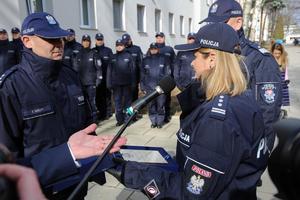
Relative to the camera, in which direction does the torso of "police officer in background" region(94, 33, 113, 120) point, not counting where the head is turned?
toward the camera

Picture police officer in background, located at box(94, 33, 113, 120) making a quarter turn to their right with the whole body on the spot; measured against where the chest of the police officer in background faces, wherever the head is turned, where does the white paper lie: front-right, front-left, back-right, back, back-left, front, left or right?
left

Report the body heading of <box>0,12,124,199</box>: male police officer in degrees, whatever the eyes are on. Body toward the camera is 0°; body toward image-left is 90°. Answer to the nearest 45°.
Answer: approximately 315°

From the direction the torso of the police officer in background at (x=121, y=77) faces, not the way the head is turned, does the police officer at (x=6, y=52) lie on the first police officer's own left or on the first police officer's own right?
on the first police officer's own right

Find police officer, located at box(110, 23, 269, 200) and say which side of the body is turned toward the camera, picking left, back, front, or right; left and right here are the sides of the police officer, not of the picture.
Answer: left

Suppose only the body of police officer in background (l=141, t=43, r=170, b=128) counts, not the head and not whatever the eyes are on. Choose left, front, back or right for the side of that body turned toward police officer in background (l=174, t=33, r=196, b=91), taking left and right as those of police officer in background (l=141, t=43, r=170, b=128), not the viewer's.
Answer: left

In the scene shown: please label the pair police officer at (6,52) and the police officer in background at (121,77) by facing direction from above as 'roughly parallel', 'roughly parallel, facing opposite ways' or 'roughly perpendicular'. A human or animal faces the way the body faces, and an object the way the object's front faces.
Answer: roughly parallel

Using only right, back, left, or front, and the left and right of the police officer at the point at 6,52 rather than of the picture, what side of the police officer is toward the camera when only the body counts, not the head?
front

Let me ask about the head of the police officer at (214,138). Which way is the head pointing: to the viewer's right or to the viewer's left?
to the viewer's left

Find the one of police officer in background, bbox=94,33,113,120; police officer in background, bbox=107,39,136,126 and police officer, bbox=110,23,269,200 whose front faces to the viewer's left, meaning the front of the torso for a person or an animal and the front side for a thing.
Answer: the police officer

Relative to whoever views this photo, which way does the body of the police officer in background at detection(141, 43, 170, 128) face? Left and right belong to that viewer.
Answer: facing the viewer

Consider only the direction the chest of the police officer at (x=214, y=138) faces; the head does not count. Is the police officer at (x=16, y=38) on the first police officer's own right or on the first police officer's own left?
on the first police officer's own right

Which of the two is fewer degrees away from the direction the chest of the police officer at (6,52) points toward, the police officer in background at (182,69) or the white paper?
the white paper
